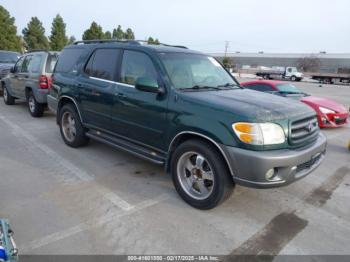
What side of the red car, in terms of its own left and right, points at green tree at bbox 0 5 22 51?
back

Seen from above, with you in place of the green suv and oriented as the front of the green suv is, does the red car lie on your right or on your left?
on your left

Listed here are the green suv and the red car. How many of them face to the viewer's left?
0

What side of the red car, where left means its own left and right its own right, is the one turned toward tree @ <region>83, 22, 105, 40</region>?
back

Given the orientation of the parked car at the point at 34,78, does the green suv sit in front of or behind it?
behind

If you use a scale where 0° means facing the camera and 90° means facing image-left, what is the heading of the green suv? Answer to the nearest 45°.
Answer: approximately 315°

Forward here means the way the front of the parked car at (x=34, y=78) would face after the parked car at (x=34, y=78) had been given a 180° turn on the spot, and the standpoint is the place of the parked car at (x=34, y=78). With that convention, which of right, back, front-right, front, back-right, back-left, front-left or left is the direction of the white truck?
left

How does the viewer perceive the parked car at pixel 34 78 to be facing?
facing away from the viewer and to the left of the viewer

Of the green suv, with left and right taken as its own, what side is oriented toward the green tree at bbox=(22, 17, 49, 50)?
back

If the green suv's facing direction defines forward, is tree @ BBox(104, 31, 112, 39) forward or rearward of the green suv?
rearward

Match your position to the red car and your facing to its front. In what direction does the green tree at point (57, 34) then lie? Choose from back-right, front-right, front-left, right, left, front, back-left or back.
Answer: back
